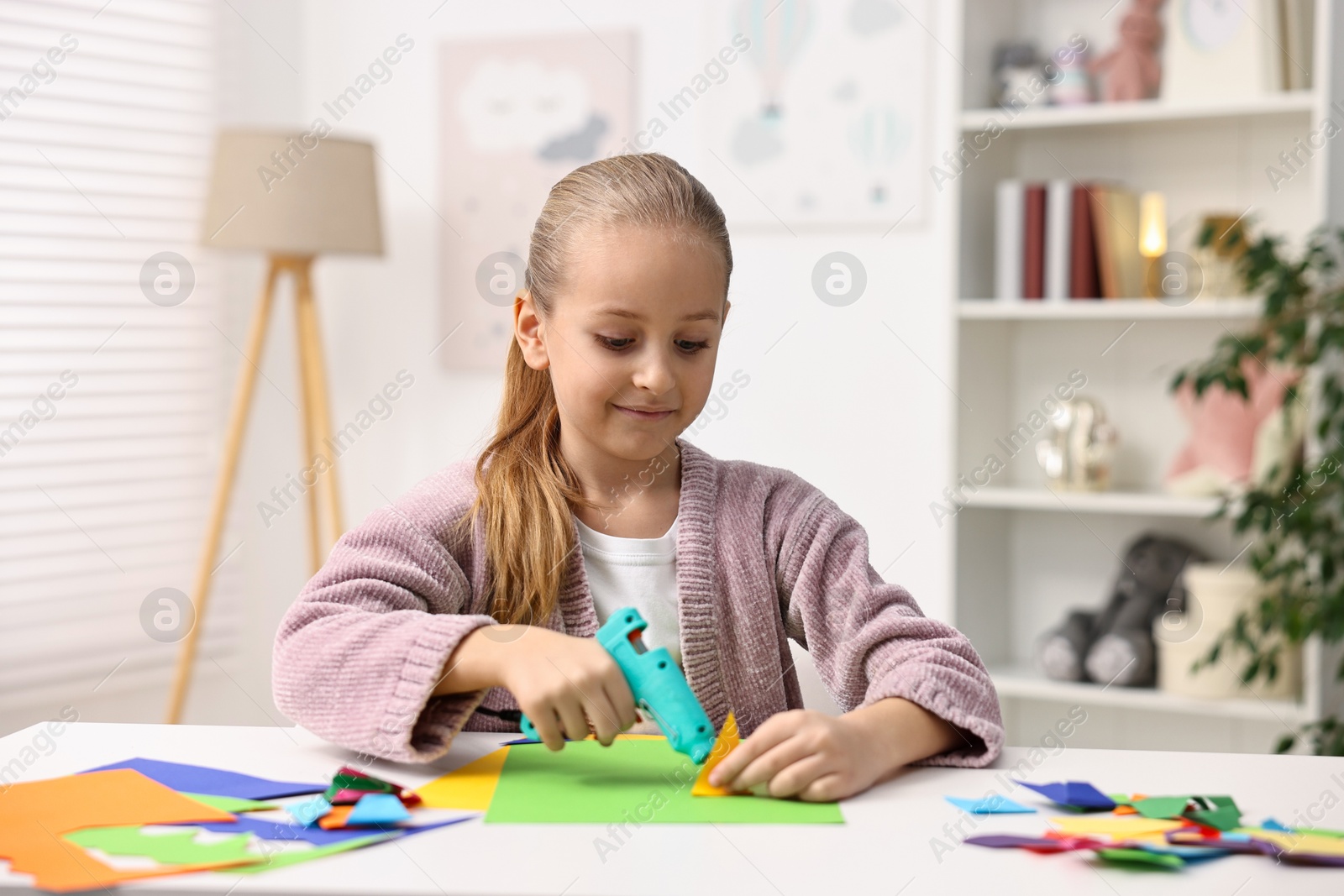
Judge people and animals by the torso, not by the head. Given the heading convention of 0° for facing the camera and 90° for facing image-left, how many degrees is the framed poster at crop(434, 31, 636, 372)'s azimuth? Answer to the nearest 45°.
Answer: approximately 0°

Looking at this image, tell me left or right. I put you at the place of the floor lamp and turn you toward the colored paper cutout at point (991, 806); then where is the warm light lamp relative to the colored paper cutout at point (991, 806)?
left
